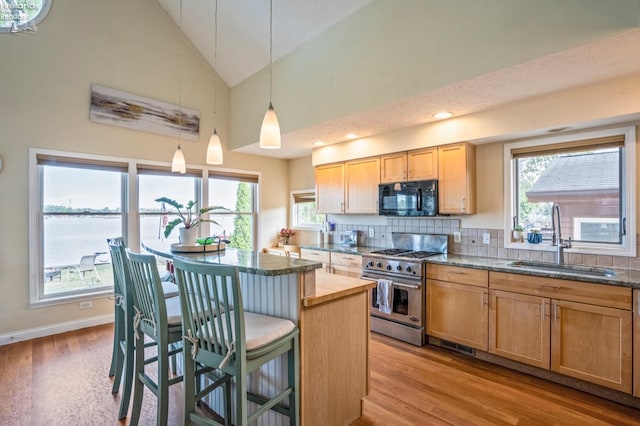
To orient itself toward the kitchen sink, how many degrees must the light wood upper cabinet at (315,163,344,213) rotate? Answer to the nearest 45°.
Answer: approximately 90° to its left

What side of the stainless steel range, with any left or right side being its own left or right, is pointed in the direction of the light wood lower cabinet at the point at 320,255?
right

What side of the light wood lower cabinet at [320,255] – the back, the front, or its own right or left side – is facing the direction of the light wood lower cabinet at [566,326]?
left

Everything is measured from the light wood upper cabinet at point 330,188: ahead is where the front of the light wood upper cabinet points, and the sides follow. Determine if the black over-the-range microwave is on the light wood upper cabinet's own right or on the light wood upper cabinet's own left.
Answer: on the light wood upper cabinet's own left

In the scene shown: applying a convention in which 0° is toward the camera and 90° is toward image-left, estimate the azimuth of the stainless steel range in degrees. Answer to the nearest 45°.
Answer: approximately 45°

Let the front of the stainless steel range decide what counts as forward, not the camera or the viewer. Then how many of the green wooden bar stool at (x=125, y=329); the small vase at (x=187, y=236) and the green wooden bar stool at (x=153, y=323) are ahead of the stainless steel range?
3

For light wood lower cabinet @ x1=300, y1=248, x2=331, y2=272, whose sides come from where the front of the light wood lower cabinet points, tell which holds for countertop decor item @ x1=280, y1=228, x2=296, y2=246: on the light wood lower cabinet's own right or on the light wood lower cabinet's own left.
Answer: on the light wood lower cabinet's own right

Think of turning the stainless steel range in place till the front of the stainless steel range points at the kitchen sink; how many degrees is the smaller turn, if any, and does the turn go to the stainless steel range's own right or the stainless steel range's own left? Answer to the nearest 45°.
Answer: approximately 135° to the stainless steel range's own left

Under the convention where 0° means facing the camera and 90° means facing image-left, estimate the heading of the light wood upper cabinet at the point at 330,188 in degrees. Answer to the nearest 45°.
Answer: approximately 45°

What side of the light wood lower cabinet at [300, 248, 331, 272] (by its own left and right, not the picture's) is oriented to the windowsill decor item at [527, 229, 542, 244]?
left
